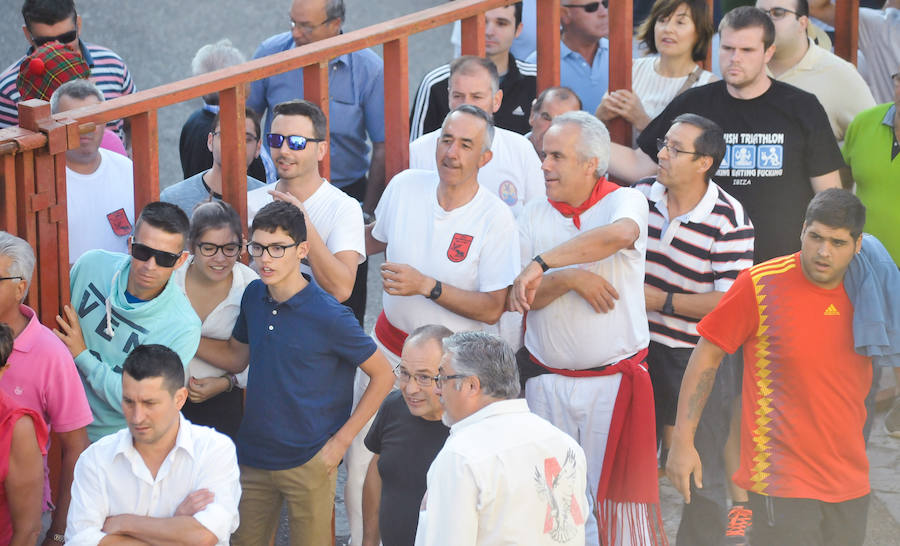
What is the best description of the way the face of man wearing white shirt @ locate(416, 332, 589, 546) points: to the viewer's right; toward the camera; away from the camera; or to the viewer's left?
to the viewer's left

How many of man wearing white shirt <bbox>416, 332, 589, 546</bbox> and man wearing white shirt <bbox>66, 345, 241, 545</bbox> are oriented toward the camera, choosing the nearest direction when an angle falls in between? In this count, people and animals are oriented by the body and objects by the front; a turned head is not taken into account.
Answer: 1

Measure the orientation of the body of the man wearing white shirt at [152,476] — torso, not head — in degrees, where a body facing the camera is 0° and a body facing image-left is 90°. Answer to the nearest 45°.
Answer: approximately 0°

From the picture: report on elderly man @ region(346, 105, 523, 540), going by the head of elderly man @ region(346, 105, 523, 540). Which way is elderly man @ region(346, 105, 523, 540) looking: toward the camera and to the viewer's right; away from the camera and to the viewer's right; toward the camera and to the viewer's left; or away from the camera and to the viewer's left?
toward the camera and to the viewer's left

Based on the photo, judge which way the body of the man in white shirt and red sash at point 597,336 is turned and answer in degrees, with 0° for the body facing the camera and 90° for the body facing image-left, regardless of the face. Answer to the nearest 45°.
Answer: approximately 45°

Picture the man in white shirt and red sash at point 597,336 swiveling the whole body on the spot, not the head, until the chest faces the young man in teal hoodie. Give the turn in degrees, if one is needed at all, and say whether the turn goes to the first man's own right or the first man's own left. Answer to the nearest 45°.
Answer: approximately 45° to the first man's own right

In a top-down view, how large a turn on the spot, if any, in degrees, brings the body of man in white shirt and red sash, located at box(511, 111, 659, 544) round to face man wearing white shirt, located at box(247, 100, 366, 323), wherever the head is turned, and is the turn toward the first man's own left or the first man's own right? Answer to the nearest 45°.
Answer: approximately 45° to the first man's own right

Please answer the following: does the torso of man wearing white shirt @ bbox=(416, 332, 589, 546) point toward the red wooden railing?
yes

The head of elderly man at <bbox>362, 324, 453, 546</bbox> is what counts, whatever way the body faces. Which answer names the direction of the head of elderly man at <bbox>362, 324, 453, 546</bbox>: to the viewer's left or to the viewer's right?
to the viewer's right

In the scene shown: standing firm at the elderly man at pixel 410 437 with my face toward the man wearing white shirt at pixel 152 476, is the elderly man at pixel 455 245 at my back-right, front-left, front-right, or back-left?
back-right
